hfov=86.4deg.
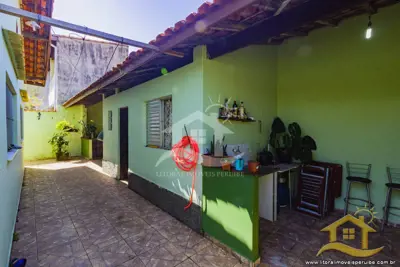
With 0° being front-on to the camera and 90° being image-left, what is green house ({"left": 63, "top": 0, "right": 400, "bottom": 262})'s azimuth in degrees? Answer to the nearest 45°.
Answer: approximately 45°

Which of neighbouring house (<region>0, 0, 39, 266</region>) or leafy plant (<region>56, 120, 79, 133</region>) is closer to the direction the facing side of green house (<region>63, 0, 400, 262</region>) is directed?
the neighbouring house

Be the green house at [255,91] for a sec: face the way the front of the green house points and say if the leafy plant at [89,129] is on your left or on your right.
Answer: on your right

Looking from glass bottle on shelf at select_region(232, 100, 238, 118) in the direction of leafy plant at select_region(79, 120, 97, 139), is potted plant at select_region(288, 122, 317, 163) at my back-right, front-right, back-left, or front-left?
back-right

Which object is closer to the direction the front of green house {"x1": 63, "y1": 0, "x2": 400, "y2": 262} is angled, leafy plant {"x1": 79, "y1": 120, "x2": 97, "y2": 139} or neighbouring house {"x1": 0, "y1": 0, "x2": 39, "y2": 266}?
the neighbouring house

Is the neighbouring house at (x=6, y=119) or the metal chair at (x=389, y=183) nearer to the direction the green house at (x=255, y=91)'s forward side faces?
the neighbouring house

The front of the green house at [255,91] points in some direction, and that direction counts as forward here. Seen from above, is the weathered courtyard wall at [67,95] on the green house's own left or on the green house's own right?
on the green house's own right

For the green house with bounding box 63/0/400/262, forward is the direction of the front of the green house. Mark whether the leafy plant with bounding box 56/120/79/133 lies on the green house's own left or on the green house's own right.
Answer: on the green house's own right
